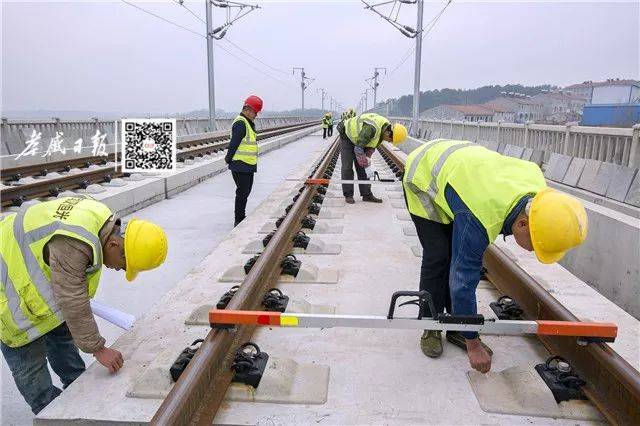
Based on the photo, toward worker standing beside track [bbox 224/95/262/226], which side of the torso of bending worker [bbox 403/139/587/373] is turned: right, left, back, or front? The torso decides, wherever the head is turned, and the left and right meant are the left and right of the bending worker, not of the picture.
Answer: back

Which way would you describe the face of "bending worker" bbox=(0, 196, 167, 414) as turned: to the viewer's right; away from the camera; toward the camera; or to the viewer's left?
to the viewer's right

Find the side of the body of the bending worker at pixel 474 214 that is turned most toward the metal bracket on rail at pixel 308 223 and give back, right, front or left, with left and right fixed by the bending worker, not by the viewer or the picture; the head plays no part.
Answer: back

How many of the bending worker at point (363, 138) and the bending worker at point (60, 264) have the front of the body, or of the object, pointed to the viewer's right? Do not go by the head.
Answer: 2

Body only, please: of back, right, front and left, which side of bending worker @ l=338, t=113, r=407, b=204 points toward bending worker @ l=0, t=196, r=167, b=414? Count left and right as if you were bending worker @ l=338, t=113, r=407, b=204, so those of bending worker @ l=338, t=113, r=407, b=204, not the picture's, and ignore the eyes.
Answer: right

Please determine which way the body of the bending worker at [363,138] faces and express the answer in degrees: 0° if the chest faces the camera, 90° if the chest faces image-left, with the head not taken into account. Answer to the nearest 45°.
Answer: approximately 270°

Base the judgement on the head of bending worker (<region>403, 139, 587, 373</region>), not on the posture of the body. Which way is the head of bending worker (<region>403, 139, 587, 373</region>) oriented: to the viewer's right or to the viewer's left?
to the viewer's right

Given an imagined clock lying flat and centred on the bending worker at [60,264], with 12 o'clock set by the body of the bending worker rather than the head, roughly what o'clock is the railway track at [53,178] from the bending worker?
The railway track is roughly at 9 o'clock from the bending worker.

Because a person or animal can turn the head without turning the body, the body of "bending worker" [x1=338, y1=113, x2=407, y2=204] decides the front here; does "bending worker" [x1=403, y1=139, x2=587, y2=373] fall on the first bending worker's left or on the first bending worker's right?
on the first bending worker's right

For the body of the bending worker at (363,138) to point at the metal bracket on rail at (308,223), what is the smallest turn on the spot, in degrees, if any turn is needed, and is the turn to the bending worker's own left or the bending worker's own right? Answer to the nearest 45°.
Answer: approximately 90° to the bending worker's own right

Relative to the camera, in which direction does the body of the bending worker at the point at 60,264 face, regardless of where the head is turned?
to the viewer's right
